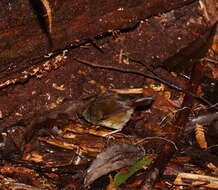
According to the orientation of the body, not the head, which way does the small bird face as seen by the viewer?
to the viewer's left
